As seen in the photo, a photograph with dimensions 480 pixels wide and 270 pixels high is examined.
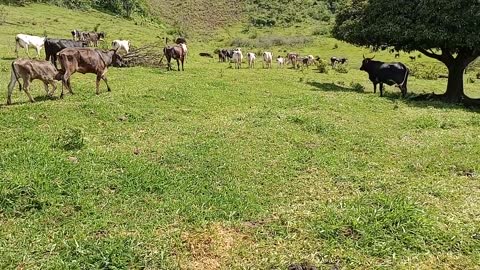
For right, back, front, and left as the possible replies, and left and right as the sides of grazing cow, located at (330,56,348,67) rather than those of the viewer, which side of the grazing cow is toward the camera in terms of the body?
left

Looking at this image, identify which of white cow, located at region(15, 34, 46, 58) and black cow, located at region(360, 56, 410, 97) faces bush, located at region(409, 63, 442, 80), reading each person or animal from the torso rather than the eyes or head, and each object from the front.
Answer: the white cow

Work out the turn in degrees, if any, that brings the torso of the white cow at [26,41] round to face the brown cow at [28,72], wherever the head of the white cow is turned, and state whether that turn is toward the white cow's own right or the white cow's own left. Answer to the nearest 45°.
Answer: approximately 90° to the white cow's own right

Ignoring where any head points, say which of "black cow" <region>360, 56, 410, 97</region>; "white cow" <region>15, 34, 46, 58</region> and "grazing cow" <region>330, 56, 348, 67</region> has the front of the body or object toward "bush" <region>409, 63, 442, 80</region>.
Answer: the white cow

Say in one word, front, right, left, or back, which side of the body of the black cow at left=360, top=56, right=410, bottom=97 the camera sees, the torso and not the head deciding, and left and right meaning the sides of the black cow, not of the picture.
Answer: left

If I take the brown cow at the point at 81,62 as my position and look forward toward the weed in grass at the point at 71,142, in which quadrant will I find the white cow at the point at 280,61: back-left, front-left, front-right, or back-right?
back-left

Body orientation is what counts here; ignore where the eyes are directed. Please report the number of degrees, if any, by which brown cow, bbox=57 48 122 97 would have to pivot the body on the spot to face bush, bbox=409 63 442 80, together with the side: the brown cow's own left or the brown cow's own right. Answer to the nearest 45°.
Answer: approximately 45° to the brown cow's own left

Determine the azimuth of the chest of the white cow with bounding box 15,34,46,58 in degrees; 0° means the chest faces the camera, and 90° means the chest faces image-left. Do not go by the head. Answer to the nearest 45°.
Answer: approximately 270°

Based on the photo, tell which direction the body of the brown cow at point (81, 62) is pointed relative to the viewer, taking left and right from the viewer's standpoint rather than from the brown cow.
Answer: facing to the right of the viewer
